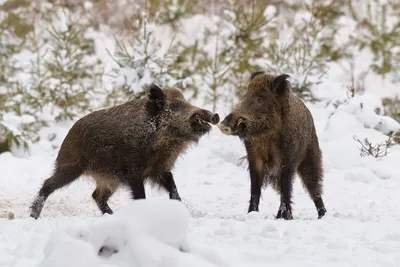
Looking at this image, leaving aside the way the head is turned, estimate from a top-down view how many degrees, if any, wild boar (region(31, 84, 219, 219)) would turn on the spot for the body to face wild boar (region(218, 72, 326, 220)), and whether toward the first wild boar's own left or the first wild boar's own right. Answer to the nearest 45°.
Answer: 0° — it already faces it

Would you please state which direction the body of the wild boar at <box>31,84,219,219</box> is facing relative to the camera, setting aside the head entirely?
to the viewer's right

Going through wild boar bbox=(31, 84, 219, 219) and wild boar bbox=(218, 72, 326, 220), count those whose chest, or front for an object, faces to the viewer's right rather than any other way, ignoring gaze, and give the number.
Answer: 1

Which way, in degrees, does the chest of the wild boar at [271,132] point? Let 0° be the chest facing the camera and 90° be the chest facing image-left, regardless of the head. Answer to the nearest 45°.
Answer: approximately 45°

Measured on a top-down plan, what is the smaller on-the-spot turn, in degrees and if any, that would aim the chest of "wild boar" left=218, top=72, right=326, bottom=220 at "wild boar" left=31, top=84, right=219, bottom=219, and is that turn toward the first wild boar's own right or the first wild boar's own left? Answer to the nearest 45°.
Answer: approximately 45° to the first wild boar's own right
